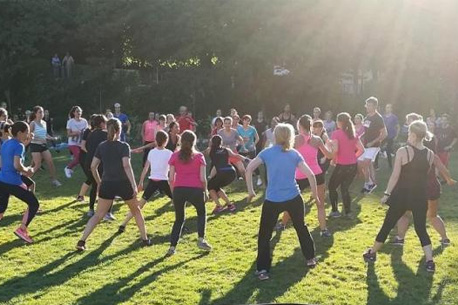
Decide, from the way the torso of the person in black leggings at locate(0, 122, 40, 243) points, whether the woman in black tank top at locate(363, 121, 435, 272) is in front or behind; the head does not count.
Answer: in front

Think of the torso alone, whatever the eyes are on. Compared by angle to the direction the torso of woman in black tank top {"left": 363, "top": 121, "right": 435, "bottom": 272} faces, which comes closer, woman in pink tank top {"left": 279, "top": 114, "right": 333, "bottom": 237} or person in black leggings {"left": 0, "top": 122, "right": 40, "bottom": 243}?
the woman in pink tank top

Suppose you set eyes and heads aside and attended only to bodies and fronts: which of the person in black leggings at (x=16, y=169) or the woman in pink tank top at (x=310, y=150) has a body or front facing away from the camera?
the woman in pink tank top

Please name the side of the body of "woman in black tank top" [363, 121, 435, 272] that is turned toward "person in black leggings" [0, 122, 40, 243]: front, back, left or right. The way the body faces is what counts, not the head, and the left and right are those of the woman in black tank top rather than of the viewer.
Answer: left

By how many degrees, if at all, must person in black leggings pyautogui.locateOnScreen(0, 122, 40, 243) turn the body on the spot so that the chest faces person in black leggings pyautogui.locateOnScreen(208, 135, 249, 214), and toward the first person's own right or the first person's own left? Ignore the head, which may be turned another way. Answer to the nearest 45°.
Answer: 0° — they already face them

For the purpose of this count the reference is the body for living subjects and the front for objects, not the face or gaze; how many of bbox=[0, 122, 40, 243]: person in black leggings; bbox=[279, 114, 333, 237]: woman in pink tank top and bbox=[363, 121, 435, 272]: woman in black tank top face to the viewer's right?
1

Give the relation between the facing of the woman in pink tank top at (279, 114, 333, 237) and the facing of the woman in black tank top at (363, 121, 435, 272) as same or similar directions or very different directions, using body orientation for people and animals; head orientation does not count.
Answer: same or similar directions

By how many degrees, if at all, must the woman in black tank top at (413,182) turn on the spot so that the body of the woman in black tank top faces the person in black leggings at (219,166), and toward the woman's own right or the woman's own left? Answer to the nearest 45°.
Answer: approximately 45° to the woman's own left

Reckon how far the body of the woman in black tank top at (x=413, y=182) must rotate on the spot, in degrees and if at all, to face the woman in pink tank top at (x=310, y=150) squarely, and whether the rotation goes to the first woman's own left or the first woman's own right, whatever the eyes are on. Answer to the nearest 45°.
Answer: approximately 45° to the first woman's own left

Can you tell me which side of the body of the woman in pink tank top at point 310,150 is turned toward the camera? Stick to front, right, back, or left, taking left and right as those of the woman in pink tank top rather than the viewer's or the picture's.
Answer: back

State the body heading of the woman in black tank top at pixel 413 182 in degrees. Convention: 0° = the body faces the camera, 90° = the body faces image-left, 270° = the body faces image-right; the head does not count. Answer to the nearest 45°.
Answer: approximately 180°

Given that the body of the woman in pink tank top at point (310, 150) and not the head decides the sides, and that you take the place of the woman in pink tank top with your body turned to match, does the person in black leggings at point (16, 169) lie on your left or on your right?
on your left

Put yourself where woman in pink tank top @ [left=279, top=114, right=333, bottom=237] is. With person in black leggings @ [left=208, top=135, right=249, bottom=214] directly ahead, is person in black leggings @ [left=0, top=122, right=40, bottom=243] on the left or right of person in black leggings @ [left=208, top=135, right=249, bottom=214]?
left

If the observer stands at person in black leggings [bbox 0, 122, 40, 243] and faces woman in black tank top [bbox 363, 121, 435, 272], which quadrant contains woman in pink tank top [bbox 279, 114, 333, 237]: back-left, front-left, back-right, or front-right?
front-left

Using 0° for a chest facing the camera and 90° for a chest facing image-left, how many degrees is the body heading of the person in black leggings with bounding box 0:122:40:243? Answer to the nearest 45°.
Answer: approximately 270°
